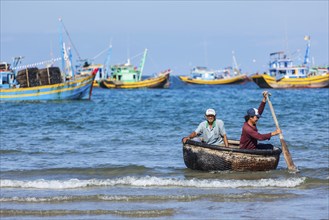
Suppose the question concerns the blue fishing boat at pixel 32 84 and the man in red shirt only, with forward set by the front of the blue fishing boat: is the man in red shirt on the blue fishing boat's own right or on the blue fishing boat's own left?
on the blue fishing boat's own right

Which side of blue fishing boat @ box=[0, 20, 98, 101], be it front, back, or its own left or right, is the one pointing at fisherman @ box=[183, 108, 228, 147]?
right

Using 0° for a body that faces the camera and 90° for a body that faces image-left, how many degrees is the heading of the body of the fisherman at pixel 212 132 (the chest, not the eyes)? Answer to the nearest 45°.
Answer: approximately 0°

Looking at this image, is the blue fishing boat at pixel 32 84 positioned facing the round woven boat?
no

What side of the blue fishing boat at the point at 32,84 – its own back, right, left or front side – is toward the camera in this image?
right

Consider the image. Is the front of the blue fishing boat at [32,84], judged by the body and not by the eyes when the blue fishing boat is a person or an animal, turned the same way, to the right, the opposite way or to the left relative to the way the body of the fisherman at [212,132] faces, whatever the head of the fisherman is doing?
to the left

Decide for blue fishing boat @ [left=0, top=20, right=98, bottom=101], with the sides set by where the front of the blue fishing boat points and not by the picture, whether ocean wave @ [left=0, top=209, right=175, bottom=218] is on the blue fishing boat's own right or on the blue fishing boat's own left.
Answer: on the blue fishing boat's own right

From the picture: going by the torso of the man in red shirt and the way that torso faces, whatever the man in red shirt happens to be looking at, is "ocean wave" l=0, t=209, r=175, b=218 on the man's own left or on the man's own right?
on the man's own right

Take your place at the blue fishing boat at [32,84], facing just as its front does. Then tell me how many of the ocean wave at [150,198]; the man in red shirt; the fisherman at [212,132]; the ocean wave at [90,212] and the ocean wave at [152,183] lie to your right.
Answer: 5
